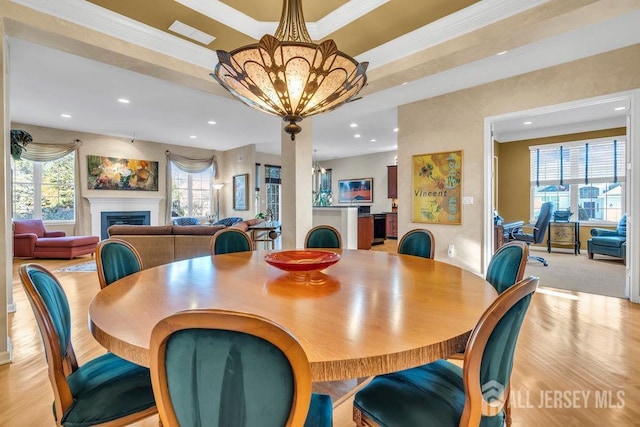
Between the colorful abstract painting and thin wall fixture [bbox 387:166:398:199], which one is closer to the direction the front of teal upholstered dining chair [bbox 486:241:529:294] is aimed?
the colorful abstract painting

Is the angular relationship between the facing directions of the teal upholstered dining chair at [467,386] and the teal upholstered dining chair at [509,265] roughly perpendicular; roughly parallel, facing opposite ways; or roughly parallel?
roughly perpendicular

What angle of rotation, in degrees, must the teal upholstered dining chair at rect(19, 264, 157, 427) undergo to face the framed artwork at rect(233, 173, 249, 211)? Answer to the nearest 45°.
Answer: approximately 45° to its left

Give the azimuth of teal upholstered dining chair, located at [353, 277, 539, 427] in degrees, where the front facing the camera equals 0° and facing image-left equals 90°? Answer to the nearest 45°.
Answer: approximately 135°

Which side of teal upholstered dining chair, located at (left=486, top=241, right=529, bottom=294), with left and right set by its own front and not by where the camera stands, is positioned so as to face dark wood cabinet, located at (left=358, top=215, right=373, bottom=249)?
right

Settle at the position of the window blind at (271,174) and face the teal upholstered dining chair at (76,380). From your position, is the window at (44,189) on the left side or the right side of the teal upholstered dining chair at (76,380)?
right

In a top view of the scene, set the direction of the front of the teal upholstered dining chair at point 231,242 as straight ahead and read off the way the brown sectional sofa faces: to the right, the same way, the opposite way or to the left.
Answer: the opposite way

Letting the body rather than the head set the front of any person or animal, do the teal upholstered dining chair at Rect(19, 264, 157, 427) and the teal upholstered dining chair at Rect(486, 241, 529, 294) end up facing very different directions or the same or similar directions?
very different directions

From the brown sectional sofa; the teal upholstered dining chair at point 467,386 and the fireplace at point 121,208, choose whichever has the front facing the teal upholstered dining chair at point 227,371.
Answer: the fireplace

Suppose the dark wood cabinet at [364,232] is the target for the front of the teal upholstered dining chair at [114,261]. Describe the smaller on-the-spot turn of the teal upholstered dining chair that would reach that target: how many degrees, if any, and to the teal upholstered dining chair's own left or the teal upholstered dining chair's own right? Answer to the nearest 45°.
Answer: approximately 90° to the teal upholstered dining chair's own left

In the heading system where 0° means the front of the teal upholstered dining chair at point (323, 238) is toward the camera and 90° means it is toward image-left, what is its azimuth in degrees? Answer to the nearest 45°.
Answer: approximately 0°
